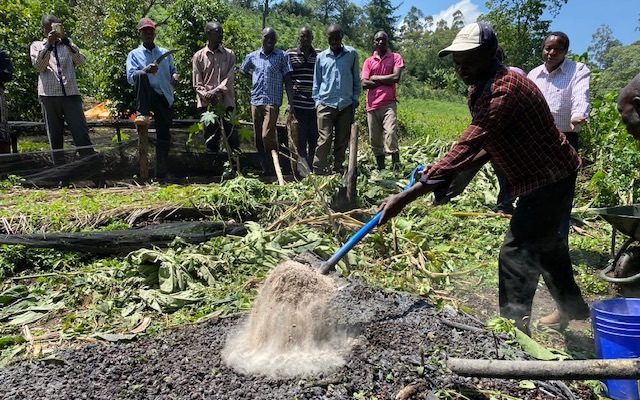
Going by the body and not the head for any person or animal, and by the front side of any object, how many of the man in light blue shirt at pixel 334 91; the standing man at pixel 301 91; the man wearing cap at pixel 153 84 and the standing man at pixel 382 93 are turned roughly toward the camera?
4

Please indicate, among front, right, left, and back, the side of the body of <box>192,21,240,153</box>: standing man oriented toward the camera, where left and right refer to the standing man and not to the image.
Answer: front

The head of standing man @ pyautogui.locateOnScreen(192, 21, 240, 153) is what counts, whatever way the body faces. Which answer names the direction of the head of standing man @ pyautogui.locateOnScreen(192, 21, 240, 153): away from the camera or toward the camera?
toward the camera

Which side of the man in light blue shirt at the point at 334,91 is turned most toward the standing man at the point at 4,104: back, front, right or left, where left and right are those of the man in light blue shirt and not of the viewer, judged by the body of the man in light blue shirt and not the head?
right

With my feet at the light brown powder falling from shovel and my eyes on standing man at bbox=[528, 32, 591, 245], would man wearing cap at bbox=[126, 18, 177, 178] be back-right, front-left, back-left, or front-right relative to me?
front-left

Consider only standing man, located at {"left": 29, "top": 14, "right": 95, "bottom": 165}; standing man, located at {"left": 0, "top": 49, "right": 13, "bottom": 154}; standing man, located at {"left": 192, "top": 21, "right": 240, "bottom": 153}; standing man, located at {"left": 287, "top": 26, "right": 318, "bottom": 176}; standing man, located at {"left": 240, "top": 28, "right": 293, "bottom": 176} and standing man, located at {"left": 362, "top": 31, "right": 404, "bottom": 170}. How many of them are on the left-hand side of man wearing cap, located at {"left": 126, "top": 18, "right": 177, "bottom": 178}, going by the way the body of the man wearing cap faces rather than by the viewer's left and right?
4

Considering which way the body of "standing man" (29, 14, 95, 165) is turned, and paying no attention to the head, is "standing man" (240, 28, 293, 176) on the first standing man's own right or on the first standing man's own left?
on the first standing man's own left

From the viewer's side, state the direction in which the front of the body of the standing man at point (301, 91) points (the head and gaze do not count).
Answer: toward the camera

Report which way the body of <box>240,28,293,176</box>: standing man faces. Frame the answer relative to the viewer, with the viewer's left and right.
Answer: facing the viewer

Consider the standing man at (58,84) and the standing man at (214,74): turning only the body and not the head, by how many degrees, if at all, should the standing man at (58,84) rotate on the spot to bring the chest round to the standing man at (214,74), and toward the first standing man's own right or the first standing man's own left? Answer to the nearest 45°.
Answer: approximately 90° to the first standing man's own left

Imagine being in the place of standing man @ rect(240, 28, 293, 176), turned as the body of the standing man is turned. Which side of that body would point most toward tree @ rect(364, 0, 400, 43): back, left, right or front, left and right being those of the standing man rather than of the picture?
back

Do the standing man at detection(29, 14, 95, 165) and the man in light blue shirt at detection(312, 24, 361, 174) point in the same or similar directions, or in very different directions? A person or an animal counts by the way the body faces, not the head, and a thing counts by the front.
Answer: same or similar directions

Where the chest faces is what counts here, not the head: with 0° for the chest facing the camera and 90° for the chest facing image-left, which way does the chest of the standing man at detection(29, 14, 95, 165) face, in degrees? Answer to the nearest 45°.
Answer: approximately 0°

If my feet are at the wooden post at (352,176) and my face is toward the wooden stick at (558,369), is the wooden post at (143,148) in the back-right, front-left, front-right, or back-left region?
back-right

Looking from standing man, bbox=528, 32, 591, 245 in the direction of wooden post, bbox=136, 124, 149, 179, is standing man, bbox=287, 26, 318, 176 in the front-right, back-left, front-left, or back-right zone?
front-right

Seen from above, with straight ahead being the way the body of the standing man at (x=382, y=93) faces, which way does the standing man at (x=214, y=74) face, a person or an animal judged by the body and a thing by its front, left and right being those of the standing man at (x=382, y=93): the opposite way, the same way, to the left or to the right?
the same way

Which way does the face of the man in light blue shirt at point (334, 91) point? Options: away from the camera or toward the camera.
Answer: toward the camera

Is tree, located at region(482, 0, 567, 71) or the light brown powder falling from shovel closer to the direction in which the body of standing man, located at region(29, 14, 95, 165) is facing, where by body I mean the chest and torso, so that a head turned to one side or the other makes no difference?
the light brown powder falling from shovel

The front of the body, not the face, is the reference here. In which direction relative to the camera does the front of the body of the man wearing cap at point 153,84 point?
toward the camera
